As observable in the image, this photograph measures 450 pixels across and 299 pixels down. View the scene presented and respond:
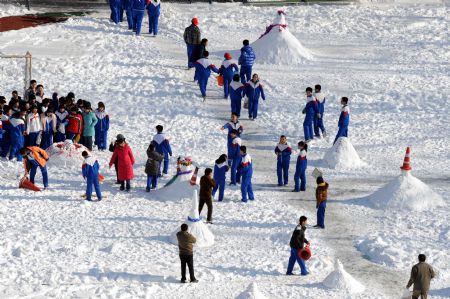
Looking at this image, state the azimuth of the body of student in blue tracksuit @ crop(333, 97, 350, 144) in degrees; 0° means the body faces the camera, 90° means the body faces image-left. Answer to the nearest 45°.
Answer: approximately 90°

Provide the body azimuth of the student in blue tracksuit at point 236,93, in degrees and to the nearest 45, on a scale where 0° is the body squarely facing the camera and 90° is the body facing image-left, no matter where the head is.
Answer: approximately 180°

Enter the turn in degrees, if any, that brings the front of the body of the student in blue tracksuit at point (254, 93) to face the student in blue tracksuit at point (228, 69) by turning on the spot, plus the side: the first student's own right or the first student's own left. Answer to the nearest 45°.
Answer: approximately 135° to the first student's own right

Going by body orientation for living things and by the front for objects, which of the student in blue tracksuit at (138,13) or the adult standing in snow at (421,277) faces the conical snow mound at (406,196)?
the adult standing in snow

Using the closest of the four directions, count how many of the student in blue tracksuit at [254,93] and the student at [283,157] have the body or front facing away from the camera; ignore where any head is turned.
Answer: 0

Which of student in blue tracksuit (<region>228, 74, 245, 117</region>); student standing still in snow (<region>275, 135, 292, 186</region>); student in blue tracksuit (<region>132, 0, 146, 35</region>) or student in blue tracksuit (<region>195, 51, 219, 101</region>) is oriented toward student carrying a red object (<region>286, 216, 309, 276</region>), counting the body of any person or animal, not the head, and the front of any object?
student standing still in snow (<region>275, 135, 292, 186</region>)

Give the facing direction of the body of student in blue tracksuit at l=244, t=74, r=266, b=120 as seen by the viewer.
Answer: toward the camera

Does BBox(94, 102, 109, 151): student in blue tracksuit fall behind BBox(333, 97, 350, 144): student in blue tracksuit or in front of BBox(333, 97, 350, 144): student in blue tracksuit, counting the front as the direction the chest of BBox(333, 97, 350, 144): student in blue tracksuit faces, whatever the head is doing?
in front

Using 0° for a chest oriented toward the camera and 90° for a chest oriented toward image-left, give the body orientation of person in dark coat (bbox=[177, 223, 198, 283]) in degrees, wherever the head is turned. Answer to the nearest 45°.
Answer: approximately 225°

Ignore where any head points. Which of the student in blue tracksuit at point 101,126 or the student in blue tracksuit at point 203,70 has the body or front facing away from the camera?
the student in blue tracksuit at point 203,70

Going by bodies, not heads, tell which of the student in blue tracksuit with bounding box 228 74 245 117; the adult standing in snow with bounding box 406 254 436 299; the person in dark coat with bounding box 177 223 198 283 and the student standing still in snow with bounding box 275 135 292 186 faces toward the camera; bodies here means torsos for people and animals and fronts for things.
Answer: the student standing still in snow
